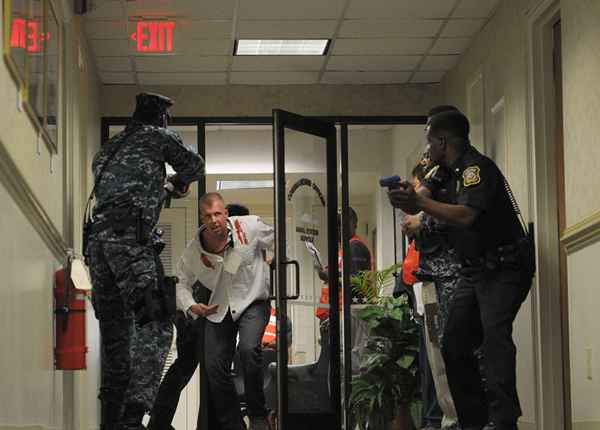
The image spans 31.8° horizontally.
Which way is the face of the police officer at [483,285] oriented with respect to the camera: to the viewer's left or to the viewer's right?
to the viewer's left

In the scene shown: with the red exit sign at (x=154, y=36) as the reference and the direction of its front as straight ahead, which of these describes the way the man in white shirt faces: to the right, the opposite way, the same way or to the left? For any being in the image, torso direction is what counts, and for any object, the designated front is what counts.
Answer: the same way

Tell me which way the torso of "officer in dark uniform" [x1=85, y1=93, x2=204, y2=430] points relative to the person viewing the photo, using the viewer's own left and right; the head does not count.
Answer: facing away from the viewer and to the right of the viewer

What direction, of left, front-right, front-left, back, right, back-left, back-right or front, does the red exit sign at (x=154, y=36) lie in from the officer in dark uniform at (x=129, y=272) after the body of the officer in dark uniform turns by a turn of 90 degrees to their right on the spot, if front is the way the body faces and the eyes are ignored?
back-left

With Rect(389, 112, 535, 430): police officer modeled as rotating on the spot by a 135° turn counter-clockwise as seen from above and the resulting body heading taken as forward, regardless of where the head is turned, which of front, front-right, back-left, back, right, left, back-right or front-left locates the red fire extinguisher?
back-right

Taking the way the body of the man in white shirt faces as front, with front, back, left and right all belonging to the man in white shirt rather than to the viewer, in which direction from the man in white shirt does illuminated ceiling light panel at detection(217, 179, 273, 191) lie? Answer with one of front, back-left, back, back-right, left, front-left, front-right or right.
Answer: back

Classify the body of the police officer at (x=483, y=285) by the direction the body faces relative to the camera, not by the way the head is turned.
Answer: to the viewer's left

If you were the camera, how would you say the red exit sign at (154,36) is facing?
facing the viewer

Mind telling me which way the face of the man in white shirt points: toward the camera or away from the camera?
toward the camera

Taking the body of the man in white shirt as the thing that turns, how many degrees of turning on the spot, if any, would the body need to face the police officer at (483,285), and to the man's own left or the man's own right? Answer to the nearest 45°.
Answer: approximately 45° to the man's own left

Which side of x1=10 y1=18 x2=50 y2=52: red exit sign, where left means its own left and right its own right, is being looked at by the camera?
front

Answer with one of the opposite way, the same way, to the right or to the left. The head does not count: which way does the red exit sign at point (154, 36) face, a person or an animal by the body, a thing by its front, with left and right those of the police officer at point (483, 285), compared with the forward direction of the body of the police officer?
to the left

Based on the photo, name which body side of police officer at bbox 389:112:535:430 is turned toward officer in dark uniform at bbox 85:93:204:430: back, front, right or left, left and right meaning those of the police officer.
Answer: front

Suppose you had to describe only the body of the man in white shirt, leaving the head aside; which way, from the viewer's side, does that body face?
toward the camera
